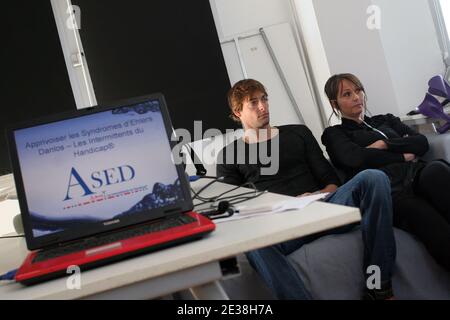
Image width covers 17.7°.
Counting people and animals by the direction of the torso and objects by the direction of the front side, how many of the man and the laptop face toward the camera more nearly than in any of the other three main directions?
2

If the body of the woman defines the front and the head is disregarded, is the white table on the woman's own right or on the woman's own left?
on the woman's own right

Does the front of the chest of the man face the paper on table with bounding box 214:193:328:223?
yes

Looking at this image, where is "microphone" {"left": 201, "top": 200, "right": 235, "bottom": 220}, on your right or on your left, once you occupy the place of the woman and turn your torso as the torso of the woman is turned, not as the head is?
on your right
